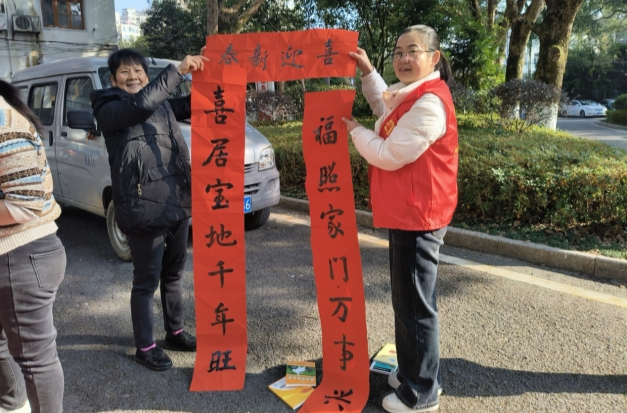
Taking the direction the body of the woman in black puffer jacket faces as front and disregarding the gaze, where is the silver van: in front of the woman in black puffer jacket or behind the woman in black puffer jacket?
behind

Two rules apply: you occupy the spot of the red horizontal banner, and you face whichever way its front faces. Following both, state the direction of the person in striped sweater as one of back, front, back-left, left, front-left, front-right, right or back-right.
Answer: front-right

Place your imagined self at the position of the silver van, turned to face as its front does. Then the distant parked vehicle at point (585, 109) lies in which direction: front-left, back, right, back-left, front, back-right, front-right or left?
left

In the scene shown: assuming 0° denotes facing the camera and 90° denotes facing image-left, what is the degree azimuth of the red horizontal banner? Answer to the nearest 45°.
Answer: approximately 0°

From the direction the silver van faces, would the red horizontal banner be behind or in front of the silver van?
in front

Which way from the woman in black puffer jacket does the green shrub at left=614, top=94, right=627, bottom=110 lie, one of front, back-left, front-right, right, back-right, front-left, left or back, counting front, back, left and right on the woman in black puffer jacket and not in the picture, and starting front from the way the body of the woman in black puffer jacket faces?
left

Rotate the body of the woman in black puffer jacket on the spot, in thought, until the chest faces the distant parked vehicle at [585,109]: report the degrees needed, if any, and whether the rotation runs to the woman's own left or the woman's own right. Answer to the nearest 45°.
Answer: approximately 90° to the woman's own left

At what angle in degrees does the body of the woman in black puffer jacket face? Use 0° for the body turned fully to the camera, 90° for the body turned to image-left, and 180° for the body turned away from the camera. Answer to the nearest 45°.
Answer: approximately 315°
